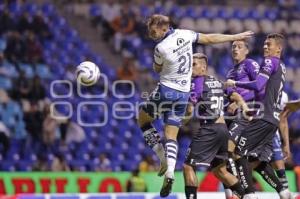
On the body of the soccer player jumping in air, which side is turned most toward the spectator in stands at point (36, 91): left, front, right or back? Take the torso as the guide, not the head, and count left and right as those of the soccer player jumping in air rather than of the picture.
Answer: front

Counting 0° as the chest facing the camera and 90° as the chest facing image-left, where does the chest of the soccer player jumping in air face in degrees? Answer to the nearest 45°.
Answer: approximately 135°

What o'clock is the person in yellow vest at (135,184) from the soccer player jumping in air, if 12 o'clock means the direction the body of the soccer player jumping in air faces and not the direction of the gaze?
The person in yellow vest is roughly at 1 o'clock from the soccer player jumping in air.

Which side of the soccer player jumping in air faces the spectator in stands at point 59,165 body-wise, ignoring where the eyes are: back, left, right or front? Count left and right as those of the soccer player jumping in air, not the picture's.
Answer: front

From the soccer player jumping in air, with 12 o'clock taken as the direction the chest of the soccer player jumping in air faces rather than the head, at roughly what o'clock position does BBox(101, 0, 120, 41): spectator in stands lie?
The spectator in stands is roughly at 1 o'clock from the soccer player jumping in air.

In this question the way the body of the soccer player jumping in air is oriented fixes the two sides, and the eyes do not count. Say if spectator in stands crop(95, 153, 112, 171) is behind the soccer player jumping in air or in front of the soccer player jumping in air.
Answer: in front

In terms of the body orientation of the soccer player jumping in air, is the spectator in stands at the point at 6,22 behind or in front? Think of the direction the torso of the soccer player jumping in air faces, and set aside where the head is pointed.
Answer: in front
